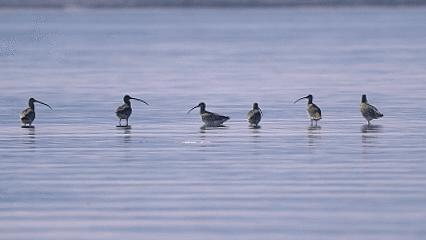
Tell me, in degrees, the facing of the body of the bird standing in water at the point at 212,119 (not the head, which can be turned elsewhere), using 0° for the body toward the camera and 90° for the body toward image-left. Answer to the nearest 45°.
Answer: approximately 90°
